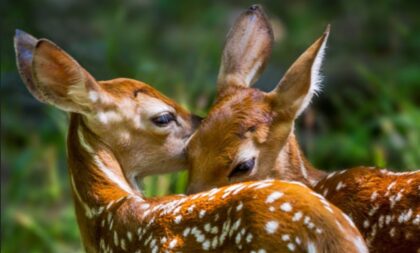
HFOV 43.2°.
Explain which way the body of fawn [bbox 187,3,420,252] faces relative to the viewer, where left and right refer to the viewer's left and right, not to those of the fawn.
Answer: facing to the left of the viewer

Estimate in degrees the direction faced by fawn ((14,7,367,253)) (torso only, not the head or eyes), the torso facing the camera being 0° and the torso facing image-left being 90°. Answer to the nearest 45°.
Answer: approximately 90°
